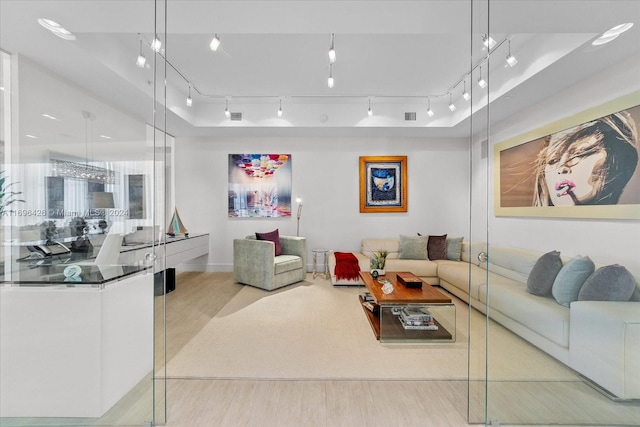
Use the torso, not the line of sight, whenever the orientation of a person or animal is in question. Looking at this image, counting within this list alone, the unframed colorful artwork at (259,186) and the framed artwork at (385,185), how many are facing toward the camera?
2

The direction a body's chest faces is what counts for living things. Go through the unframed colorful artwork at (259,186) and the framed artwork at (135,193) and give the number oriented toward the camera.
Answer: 2

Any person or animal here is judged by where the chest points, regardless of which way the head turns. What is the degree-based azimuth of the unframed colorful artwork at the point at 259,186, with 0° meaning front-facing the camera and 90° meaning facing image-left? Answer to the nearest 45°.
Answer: approximately 0°

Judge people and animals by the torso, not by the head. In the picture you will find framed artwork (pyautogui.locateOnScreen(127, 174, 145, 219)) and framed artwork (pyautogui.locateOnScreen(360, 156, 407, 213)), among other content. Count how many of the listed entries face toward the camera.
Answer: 2
